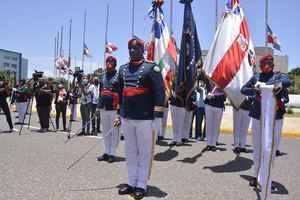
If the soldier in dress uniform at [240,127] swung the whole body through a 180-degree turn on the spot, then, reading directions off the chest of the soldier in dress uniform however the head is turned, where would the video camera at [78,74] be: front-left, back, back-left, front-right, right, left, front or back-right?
left

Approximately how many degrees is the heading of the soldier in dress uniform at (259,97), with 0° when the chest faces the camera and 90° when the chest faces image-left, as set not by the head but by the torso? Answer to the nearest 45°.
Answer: approximately 0°

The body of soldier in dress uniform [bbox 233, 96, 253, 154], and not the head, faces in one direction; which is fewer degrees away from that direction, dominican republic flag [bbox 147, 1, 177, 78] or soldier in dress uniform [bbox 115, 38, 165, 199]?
the soldier in dress uniform

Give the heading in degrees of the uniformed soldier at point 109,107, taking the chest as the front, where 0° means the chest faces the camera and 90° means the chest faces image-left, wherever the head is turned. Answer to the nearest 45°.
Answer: approximately 45°

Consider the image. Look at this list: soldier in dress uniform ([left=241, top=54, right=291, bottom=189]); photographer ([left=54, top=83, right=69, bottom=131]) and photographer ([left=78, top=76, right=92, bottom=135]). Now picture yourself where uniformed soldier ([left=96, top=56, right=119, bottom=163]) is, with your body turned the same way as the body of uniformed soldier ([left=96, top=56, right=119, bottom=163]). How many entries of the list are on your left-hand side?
1

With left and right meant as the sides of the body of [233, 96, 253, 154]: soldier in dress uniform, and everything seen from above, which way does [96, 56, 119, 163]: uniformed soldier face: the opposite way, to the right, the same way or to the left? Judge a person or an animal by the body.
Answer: the same way

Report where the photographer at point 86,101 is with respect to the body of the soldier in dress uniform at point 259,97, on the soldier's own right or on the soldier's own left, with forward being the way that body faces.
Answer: on the soldier's own right

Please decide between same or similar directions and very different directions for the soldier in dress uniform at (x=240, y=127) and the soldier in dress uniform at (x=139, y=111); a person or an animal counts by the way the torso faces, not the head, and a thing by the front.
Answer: same or similar directions

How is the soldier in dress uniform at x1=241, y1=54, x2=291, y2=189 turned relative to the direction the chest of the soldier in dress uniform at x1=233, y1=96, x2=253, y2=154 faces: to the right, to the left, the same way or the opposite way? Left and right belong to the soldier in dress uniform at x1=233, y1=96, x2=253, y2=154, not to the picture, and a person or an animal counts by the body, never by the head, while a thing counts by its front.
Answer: the same way

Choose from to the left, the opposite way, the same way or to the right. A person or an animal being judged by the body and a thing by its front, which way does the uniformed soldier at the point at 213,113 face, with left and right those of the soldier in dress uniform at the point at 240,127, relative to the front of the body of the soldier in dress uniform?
the same way

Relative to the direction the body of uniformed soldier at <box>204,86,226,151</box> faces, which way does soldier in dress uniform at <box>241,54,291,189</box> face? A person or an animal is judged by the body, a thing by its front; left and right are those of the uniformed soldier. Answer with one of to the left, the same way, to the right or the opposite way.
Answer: the same way

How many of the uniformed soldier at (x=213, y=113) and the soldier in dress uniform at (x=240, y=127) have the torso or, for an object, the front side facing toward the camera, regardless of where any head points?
2

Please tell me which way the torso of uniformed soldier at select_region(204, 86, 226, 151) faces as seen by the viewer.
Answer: toward the camera
